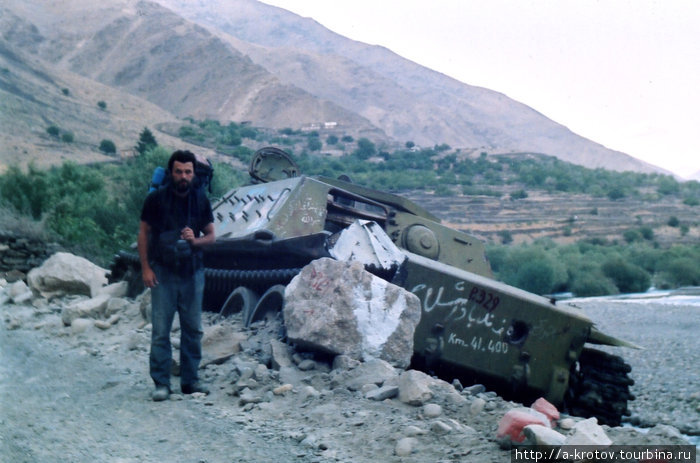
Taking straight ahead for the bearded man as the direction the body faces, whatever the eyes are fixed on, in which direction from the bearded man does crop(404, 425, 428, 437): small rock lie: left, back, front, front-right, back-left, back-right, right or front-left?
front-left

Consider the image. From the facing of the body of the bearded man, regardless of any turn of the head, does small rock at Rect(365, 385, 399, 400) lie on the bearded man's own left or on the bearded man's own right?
on the bearded man's own left

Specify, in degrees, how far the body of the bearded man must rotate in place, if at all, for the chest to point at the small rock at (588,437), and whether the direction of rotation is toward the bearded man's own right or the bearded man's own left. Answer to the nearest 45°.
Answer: approximately 45° to the bearded man's own left

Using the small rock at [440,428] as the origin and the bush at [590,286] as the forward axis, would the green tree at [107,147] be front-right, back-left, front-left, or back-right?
front-left

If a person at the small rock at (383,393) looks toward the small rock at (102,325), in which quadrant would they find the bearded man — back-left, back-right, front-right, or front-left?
front-left

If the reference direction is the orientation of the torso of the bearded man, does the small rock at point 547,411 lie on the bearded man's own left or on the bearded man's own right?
on the bearded man's own left

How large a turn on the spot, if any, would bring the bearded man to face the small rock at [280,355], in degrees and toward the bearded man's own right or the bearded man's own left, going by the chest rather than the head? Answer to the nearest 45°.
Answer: approximately 135° to the bearded man's own left

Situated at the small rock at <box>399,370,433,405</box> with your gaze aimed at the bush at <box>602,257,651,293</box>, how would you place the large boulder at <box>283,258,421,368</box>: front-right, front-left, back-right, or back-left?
front-left

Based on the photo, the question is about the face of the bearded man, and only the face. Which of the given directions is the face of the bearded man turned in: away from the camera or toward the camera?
toward the camera

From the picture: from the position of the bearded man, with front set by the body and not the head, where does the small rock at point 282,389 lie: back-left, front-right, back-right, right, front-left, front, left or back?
left

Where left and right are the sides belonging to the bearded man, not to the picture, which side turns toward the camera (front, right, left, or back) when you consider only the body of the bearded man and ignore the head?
front

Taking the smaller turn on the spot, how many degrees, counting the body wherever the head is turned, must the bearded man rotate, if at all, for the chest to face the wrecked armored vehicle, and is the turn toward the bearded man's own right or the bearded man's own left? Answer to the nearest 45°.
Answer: approximately 135° to the bearded man's own left

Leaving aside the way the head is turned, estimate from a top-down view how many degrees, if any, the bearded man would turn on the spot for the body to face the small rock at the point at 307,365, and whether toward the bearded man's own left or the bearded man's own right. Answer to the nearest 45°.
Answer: approximately 135° to the bearded man's own left

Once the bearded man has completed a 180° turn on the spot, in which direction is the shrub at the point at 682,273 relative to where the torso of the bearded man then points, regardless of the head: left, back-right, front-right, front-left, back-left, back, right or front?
front-right
